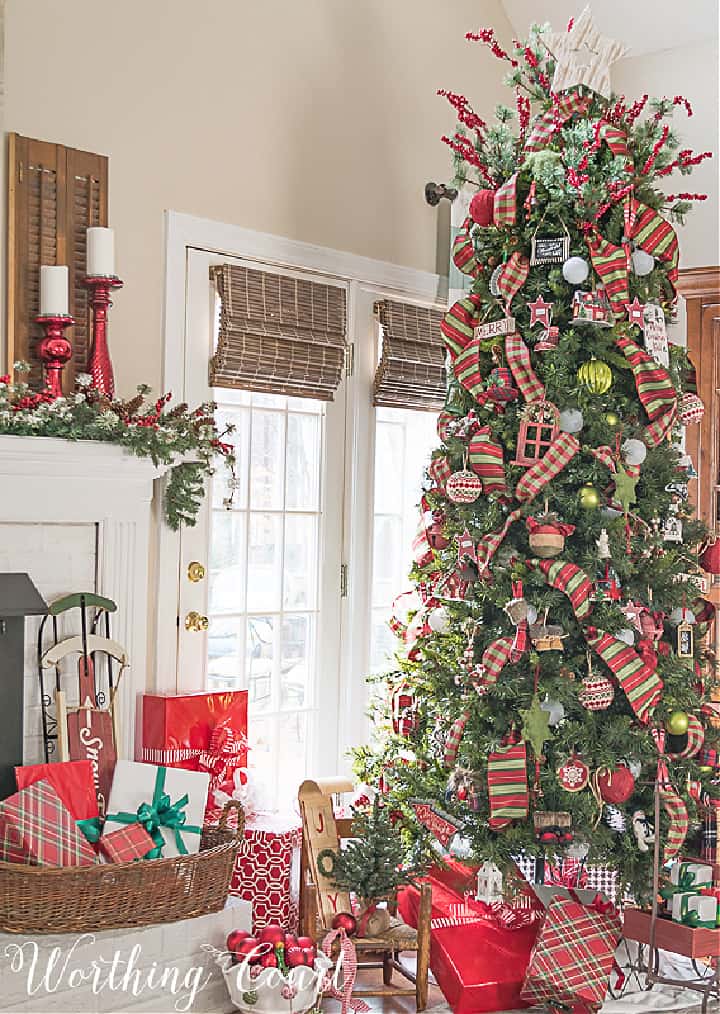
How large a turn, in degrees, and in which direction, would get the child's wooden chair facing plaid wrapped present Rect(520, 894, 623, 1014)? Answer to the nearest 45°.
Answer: approximately 45° to its left

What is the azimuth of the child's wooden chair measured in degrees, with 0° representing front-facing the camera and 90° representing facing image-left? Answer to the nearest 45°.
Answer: approximately 315°

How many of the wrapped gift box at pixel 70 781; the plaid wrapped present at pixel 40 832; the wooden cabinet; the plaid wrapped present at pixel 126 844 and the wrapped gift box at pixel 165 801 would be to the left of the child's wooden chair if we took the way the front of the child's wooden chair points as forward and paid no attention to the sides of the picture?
1

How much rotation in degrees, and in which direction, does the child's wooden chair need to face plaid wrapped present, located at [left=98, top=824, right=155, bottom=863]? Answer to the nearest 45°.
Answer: approximately 90° to its right

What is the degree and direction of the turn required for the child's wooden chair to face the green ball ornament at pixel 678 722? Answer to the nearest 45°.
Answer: approximately 45° to its left

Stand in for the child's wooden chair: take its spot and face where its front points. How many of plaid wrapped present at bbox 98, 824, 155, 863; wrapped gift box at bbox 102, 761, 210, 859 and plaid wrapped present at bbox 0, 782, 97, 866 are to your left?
0

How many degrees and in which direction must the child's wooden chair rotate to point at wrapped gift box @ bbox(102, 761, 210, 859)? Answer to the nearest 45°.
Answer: approximately 90° to its right

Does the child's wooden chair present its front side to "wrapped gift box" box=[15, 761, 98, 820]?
no
